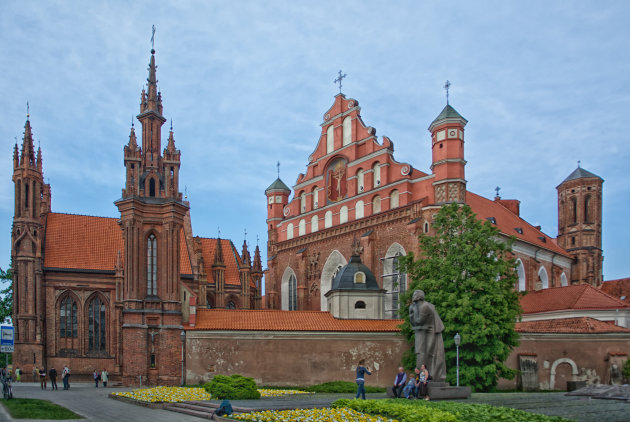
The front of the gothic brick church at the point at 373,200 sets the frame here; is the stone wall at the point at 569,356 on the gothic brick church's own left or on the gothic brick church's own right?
on the gothic brick church's own left

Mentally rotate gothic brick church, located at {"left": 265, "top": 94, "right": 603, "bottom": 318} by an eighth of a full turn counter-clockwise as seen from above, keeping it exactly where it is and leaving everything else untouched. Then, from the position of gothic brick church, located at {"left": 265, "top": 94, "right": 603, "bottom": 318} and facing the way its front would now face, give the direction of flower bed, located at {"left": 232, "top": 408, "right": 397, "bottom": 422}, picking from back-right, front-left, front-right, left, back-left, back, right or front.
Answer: front

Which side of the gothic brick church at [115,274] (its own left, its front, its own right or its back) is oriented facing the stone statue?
left

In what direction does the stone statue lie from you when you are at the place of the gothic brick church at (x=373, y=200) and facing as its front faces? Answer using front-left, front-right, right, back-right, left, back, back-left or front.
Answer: front-left

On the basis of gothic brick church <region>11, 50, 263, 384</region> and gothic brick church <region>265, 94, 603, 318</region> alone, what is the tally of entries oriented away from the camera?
0

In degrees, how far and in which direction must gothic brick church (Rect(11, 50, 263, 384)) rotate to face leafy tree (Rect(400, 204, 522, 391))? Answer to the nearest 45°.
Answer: approximately 135° to its left

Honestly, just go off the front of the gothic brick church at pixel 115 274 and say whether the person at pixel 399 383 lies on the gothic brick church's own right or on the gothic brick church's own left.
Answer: on the gothic brick church's own left

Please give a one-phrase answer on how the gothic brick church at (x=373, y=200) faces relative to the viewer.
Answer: facing the viewer and to the left of the viewer

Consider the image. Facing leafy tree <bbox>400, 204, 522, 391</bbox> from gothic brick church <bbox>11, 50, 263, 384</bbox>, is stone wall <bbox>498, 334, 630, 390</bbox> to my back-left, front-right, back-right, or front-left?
front-left

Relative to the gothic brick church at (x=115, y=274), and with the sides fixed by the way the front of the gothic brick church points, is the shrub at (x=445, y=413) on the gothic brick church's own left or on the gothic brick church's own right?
on the gothic brick church's own left
